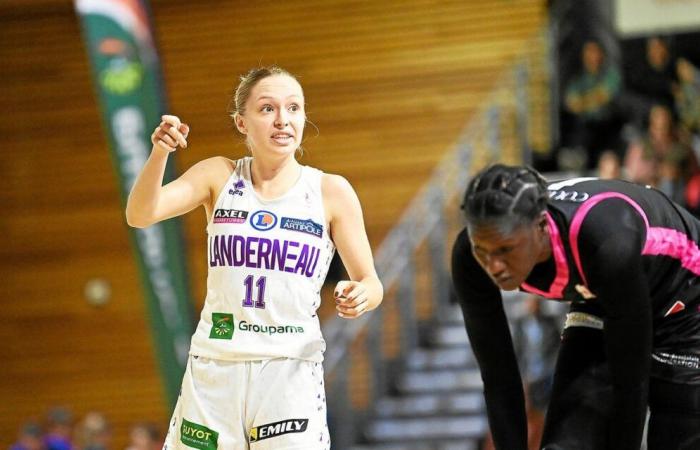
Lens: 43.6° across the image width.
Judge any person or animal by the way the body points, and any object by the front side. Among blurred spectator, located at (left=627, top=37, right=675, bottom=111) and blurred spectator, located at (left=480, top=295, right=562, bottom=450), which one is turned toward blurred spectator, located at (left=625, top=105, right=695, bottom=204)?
blurred spectator, located at (left=627, top=37, right=675, bottom=111)

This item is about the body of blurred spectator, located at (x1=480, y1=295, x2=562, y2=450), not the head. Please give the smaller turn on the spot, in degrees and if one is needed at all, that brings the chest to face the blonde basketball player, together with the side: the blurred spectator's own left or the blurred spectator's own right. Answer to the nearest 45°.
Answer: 0° — they already face them

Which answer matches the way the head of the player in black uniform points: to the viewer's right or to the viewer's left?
to the viewer's left

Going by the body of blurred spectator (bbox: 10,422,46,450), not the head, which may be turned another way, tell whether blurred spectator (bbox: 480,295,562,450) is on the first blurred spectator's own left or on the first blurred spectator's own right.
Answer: on the first blurred spectator's own left

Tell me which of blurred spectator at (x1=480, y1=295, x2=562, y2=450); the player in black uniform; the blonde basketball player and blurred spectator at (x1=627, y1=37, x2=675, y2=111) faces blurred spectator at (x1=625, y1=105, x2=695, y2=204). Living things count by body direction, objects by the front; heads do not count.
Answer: blurred spectator at (x1=627, y1=37, x2=675, y2=111)

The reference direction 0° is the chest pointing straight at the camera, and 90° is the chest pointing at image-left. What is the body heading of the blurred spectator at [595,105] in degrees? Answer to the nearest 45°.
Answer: approximately 0°

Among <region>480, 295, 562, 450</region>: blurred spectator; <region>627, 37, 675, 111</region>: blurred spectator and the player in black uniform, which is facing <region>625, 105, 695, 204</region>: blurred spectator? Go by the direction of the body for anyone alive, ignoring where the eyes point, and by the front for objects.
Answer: <region>627, 37, 675, 111</region>: blurred spectator

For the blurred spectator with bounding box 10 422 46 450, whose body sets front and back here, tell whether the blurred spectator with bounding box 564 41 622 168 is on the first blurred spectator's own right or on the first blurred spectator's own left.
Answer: on the first blurred spectator's own left
